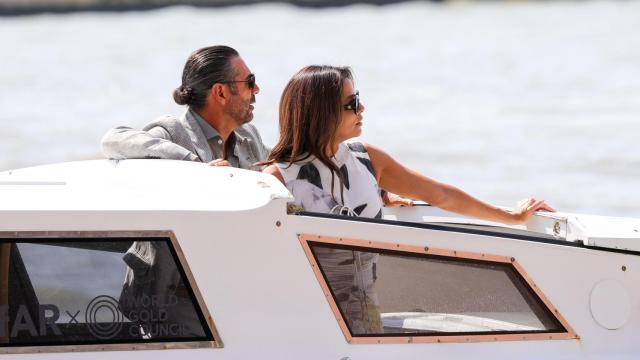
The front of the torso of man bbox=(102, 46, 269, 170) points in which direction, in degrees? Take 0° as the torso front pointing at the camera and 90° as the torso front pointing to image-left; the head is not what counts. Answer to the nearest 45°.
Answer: approximately 315°

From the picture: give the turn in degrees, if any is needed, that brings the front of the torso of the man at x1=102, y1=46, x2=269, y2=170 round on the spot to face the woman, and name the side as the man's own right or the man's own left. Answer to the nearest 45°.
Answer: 0° — they already face them

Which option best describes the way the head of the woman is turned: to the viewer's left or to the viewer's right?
to the viewer's right

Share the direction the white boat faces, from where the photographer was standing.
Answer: facing to the right of the viewer

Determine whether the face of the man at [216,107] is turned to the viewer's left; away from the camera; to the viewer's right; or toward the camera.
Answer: to the viewer's right

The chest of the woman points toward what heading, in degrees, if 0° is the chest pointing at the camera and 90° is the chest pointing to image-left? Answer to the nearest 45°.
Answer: approximately 315°

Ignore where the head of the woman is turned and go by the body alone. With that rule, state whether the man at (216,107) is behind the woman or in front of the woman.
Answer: behind
